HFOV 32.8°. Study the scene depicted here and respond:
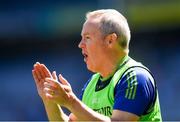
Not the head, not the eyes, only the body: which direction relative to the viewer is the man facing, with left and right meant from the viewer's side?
facing the viewer and to the left of the viewer

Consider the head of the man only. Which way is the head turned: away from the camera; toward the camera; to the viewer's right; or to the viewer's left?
to the viewer's left
